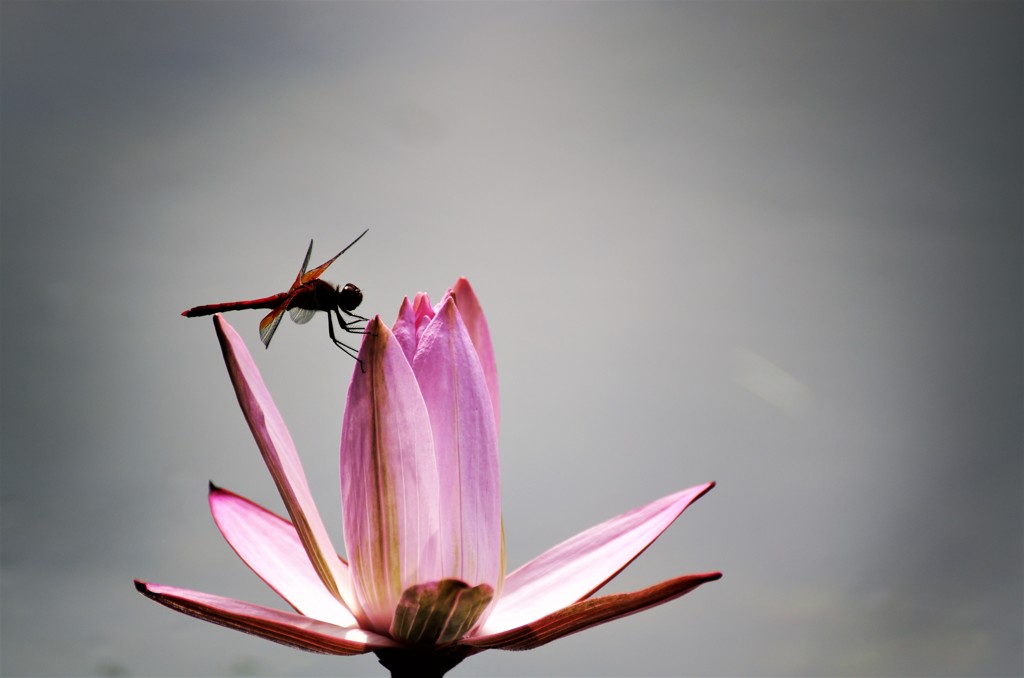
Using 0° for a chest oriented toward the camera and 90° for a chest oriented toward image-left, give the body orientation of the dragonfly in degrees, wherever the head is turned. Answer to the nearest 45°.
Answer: approximately 270°
